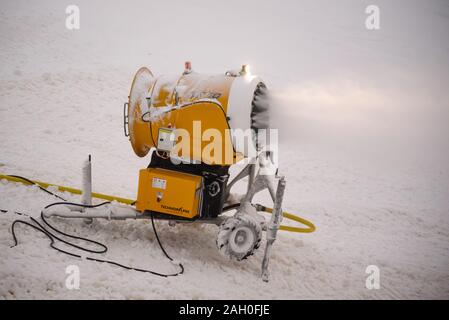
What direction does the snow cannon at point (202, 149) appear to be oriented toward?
to the viewer's right
